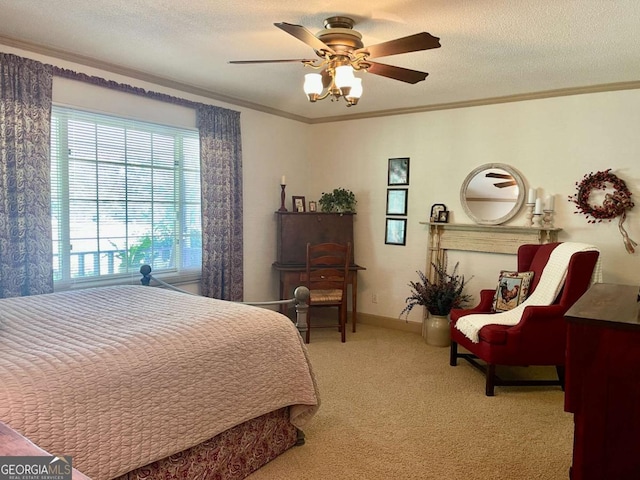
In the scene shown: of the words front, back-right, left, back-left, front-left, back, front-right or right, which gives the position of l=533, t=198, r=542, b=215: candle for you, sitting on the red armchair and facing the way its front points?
back-right

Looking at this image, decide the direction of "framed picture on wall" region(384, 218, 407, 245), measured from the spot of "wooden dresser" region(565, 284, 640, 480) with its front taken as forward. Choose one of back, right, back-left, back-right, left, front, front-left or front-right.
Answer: front-right

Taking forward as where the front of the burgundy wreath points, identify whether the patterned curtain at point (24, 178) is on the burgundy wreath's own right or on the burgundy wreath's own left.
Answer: on the burgundy wreath's own right

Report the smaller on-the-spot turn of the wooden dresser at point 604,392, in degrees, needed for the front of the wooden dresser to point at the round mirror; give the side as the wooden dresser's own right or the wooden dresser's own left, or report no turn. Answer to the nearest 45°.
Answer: approximately 90° to the wooden dresser's own right

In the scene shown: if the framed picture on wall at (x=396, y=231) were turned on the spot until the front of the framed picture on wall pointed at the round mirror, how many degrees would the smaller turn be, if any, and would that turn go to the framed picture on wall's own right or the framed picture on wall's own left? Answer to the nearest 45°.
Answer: approximately 45° to the framed picture on wall's own left

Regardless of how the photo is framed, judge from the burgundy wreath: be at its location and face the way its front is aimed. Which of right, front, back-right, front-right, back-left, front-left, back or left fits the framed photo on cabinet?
right

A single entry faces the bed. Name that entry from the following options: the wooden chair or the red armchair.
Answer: the red armchair

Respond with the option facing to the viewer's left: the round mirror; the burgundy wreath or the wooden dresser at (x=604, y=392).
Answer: the wooden dresser

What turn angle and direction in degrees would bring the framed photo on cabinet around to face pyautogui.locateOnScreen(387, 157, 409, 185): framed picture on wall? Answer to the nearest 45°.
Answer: approximately 90° to its left
